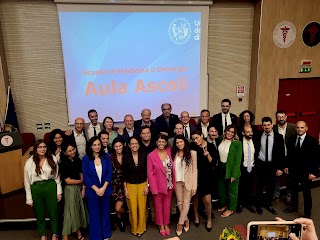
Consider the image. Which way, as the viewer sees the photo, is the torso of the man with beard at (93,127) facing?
toward the camera

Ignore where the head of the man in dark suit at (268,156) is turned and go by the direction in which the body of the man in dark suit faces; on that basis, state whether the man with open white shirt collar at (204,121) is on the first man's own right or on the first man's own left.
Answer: on the first man's own right

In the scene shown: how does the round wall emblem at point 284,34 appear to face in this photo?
toward the camera

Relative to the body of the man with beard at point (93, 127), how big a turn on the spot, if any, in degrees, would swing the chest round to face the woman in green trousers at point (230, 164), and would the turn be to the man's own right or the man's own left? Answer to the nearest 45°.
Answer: approximately 45° to the man's own left

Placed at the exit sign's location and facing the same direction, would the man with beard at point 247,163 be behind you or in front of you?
in front

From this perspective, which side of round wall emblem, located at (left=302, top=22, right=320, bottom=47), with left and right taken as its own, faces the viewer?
front

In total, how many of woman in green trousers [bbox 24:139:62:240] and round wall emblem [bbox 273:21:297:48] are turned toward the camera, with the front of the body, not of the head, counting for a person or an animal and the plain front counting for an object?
2

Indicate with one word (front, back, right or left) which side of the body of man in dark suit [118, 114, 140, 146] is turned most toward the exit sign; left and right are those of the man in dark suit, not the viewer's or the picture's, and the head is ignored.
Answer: left

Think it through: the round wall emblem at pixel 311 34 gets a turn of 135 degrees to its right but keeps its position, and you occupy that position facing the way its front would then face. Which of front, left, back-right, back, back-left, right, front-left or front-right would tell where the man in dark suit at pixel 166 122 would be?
left

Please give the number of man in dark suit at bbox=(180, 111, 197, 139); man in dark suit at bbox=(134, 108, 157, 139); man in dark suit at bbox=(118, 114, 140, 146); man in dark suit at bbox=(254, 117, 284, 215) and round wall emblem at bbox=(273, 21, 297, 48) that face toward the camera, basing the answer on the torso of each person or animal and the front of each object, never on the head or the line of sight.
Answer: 5

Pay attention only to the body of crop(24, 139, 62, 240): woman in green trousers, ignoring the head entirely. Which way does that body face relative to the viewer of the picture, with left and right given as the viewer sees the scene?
facing the viewer

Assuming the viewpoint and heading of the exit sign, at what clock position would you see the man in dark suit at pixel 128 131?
The man in dark suit is roughly at 1 o'clock from the exit sign.

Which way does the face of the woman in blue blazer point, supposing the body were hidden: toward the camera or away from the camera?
toward the camera
